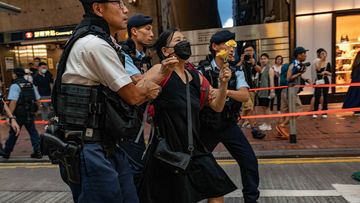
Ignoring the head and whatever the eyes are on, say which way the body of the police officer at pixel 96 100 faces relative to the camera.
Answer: to the viewer's right

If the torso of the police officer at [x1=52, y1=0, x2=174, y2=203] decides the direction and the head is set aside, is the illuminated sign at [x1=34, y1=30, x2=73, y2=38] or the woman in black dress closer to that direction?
the woman in black dress

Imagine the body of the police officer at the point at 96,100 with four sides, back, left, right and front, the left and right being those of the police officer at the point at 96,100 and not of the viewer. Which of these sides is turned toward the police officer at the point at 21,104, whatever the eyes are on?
left

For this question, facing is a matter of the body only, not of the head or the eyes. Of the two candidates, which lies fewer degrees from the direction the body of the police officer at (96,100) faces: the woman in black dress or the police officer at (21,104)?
the woman in black dress

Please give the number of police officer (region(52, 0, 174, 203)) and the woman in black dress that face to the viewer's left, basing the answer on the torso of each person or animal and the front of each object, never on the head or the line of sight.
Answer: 0

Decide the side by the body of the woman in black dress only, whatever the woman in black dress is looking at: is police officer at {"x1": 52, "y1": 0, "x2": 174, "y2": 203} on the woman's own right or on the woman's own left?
on the woman's own right

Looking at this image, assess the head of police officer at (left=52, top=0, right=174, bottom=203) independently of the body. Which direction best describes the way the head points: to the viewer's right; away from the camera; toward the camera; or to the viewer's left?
to the viewer's right

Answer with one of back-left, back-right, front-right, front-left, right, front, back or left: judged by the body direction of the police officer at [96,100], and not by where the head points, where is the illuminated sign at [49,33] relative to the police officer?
left
